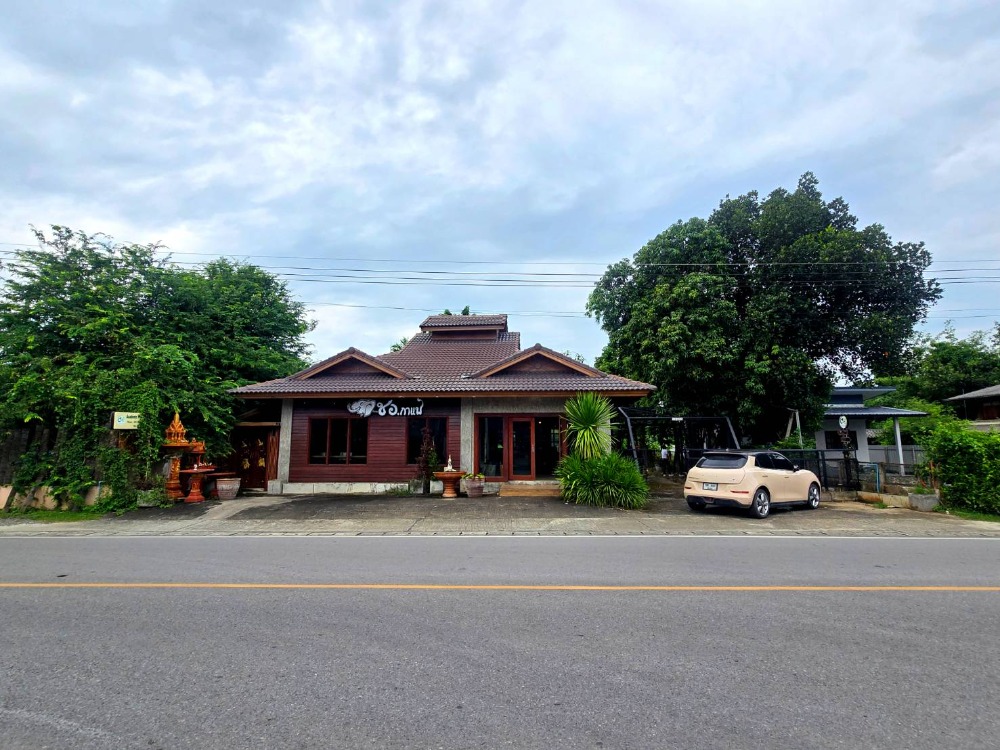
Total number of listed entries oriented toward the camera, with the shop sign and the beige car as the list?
1

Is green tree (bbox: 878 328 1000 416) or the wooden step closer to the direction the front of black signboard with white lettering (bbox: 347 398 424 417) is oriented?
the wooden step

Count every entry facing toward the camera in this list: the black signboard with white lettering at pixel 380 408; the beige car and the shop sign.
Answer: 2

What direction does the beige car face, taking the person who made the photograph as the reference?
facing away from the viewer and to the right of the viewer

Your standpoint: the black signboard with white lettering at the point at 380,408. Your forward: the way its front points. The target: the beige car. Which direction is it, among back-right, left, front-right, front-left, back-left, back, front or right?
front-left

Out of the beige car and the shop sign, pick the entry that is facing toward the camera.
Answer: the shop sign

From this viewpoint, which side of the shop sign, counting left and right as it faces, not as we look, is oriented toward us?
front

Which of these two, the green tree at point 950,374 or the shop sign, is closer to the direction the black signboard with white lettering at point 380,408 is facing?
the shop sign

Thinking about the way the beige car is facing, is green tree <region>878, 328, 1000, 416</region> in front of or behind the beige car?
in front

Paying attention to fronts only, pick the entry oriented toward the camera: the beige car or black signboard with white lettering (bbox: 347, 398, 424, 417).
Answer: the black signboard with white lettering

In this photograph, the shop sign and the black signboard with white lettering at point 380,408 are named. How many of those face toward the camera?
2

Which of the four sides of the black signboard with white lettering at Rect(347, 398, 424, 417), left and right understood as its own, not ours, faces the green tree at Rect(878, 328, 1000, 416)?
left

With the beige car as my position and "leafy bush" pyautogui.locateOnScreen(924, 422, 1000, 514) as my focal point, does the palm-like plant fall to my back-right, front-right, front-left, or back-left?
back-left

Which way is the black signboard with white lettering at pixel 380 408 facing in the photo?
toward the camera

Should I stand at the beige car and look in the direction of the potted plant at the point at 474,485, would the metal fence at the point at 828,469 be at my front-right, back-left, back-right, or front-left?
back-right

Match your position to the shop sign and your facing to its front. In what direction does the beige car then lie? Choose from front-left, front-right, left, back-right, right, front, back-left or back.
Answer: front-left

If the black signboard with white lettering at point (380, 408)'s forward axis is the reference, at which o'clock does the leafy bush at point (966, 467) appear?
The leafy bush is roughly at 10 o'clock from the black signboard with white lettering.
